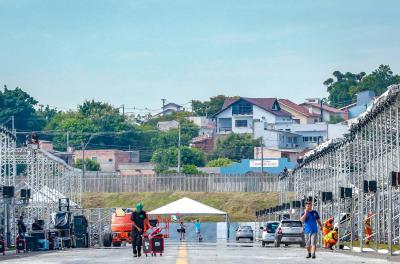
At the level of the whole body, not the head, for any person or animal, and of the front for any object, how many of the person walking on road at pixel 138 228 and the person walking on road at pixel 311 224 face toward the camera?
2

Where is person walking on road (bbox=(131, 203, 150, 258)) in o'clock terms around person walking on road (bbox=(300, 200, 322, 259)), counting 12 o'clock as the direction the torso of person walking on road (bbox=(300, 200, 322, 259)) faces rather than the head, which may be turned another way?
person walking on road (bbox=(131, 203, 150, 258)) is roughly at 3 o'clock from person walking on road (bbox=(300, 200, 322, 259)).

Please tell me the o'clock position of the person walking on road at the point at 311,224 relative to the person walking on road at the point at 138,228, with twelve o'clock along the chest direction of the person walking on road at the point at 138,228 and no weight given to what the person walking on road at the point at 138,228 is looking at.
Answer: the person walking on road at the point at 311,224 is roughly at 9 o'clock from the person walking on road at the point at 138,228.

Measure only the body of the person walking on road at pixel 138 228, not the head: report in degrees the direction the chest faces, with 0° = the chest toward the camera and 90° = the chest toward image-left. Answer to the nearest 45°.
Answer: approximately 0°
